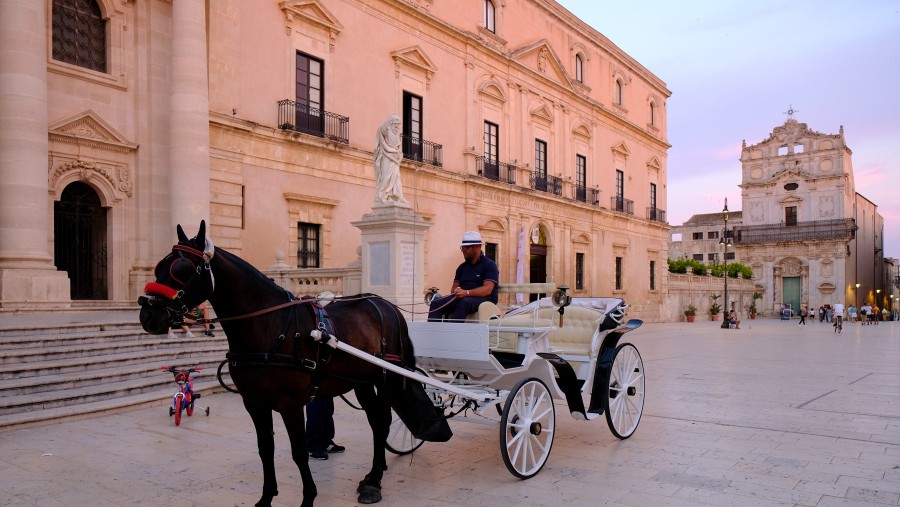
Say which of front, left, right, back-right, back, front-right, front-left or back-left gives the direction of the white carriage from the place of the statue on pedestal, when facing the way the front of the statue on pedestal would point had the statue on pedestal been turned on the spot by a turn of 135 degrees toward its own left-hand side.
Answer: back

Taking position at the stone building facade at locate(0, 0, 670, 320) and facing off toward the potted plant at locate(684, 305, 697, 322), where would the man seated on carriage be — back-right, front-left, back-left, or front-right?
back-right

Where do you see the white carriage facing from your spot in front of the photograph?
facing the viewer and to the left of the viewer

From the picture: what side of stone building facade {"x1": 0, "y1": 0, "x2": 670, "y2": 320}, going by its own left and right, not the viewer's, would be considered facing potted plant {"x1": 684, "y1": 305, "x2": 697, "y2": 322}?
left

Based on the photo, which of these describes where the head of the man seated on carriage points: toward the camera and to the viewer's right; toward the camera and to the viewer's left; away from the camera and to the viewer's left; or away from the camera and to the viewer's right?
toward the camera and to the viewer's left

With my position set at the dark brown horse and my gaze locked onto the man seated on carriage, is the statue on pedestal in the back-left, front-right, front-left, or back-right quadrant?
front-left

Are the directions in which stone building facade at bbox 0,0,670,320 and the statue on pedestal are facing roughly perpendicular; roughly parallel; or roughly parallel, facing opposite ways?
roughly parallel

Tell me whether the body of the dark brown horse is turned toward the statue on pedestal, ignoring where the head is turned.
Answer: no

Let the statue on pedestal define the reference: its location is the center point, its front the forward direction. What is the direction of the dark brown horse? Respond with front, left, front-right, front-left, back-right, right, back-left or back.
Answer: front-right

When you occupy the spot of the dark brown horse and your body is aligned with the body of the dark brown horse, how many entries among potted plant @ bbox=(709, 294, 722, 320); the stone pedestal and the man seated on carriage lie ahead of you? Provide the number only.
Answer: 0

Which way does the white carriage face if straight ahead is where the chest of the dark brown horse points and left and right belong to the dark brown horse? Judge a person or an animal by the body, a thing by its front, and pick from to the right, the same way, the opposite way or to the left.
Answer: the same way

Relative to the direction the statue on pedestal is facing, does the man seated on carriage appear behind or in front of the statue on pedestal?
in front

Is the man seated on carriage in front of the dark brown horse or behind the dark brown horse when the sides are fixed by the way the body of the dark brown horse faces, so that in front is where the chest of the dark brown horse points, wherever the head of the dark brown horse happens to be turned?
behind

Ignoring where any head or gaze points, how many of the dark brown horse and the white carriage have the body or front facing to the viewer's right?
0

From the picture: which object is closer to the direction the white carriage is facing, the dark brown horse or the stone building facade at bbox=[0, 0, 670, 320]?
the dark brown horse

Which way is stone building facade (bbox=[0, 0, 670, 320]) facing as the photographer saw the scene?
facing the viewer and to the right of the viewer

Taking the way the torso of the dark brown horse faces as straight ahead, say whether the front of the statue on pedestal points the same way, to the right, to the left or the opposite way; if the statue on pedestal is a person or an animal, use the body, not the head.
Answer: to the left

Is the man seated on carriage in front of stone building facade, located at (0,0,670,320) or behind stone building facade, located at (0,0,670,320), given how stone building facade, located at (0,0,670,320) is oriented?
in front
